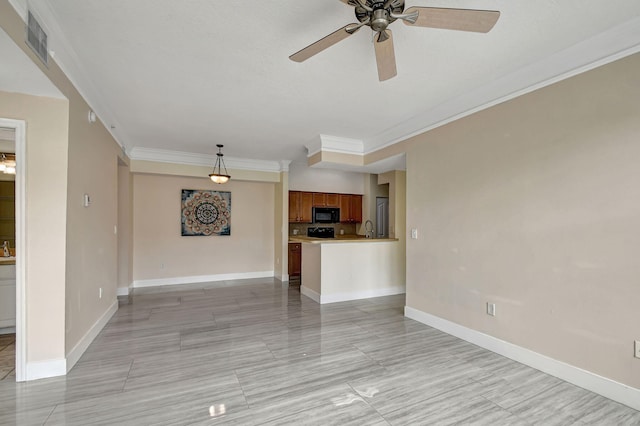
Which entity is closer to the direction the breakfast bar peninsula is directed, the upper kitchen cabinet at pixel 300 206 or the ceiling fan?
the ceiling fan

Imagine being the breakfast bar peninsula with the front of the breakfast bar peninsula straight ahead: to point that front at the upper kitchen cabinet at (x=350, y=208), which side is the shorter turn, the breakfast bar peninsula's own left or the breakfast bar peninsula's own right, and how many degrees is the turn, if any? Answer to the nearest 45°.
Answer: approximately 135° to the breakfast bar peninsula's own left

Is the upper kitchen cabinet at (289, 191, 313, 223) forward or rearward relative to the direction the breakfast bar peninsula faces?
rearward

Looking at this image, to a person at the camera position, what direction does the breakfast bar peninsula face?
facing the viewer and to the right of the viewer

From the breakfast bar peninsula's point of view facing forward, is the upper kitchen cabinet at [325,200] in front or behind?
behind

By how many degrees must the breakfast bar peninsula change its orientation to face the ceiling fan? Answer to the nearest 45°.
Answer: approximately 45° to its right

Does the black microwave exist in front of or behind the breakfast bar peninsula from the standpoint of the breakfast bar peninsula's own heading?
behind
